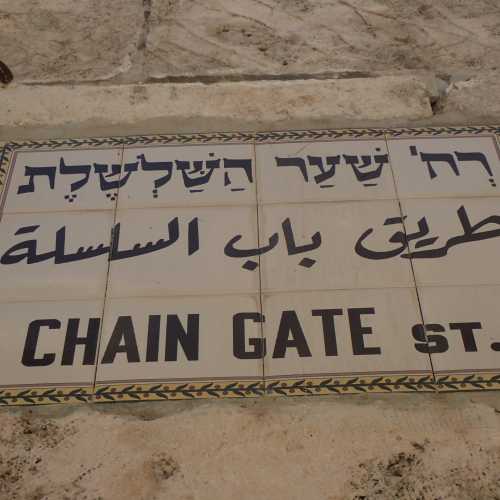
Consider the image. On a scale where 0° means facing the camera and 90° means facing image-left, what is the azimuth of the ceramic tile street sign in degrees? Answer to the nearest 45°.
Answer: approximately 0°
